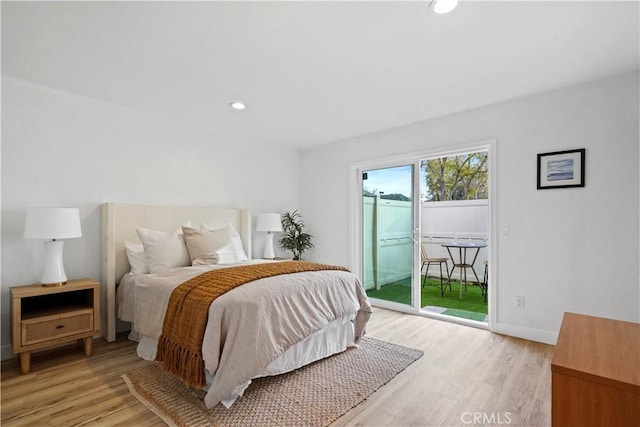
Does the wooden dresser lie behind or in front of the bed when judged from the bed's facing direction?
in front

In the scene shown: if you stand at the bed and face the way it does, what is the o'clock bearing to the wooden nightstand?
The wooden nightstand is roughly at 5 o'clock from the bed.

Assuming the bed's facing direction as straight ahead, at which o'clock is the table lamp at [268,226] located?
The table lamp is roughly at 8 o'clock from the bed.

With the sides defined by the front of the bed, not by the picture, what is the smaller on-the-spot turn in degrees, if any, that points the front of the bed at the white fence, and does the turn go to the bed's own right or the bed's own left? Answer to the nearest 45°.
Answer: approximately 90° to the bed's own left

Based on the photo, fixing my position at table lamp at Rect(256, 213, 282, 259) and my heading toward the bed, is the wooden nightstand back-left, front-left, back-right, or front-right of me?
front-right

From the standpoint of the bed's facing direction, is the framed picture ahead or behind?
ahead

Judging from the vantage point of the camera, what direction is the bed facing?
facing the viewer and to the right of the viewer

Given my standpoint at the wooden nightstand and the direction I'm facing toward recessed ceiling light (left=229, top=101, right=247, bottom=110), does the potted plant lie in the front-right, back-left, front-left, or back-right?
front-left

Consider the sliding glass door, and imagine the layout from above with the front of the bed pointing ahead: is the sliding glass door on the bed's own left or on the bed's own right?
on the bed's own left

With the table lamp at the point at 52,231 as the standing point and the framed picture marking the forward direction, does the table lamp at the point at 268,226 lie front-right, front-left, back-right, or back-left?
front-left

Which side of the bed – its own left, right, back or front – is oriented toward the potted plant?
left
